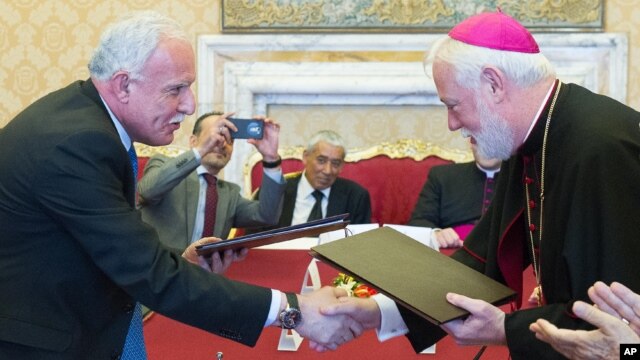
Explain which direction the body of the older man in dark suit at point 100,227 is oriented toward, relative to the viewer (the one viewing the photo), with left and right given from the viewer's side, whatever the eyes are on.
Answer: facing to the right of the viewer

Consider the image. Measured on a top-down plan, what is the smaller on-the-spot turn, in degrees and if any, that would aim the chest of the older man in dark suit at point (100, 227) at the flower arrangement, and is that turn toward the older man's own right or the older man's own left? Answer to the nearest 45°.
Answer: approximately 45° to the older man's own left

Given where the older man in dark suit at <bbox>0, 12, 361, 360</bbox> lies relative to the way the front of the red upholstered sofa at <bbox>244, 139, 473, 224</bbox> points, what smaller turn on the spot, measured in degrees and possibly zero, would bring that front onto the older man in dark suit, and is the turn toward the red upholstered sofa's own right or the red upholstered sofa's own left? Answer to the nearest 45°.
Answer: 0° — it already faces them

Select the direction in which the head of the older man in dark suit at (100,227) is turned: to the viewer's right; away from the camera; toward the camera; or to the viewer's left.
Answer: to the viewer's right

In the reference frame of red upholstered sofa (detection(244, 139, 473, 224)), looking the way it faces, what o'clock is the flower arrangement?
The flower arrangement is roughly at 12 o'clock from the red upholstered sofa.
